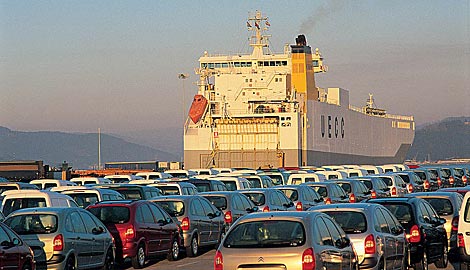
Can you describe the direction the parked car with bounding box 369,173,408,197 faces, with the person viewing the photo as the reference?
facing away from the viewer and to the right of the viewer

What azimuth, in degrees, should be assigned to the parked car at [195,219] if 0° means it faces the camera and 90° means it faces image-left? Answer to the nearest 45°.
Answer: approximately 225°

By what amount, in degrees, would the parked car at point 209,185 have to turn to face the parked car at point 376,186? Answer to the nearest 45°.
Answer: approximately 45° to its right

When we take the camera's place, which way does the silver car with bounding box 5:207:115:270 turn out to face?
facing away from the viewer and to the right of the viewer

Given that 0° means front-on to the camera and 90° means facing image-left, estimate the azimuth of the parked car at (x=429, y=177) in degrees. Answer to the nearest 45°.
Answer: approximately 225°
